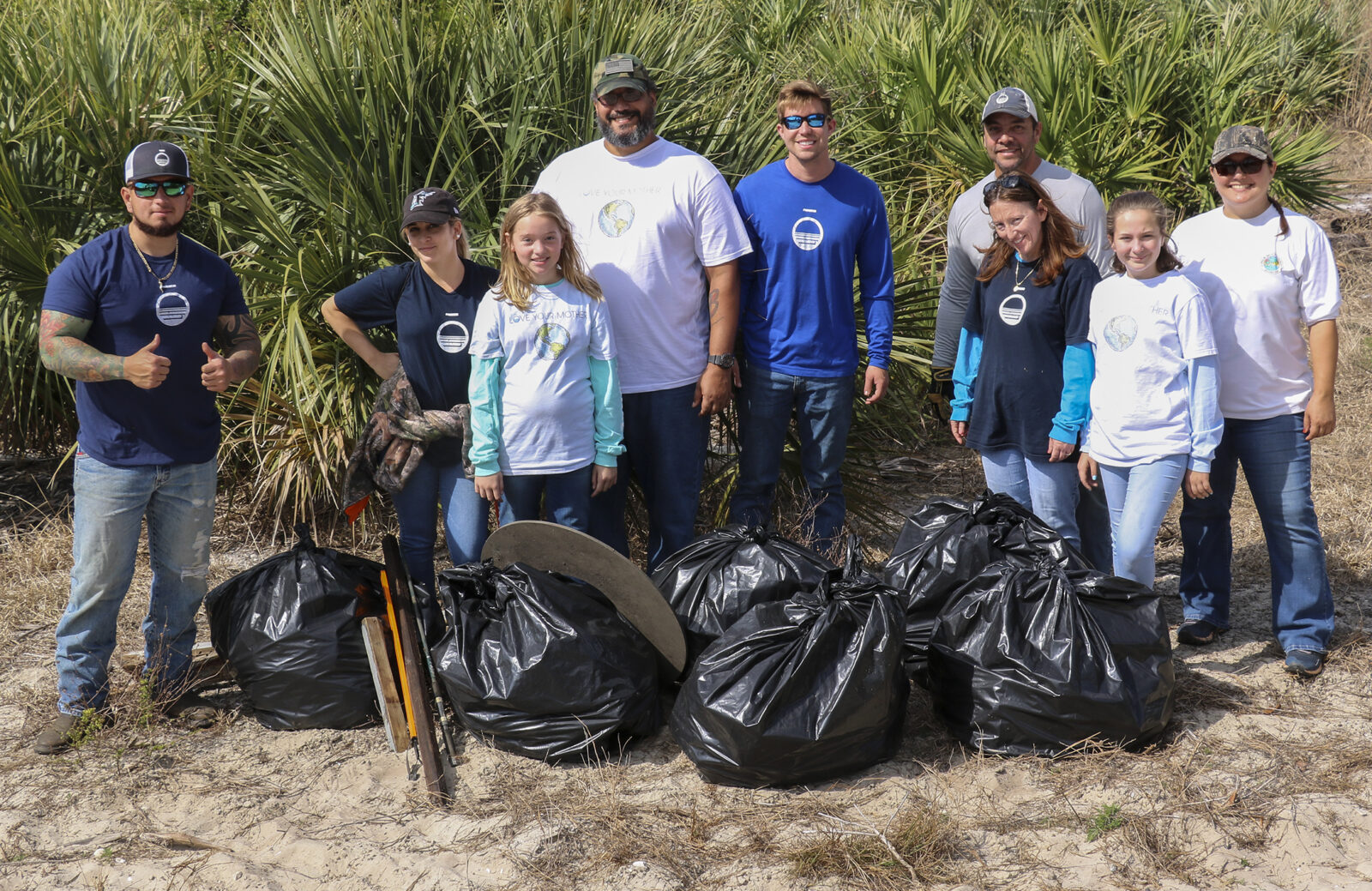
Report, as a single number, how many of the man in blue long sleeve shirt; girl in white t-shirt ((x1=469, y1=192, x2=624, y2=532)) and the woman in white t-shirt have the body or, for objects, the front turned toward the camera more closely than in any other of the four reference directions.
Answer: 3

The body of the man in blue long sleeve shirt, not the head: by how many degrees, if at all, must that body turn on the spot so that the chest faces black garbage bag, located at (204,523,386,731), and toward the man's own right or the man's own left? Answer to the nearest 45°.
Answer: approximately 45° to the man's own right

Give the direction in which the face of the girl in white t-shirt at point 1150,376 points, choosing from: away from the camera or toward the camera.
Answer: toward the camera

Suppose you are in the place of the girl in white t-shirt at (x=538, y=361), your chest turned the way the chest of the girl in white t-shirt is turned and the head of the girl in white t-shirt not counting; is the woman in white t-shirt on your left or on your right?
on your left

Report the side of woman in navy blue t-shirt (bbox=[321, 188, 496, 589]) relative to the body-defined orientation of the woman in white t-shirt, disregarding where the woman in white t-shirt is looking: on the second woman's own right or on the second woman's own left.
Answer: on the second woman's own right

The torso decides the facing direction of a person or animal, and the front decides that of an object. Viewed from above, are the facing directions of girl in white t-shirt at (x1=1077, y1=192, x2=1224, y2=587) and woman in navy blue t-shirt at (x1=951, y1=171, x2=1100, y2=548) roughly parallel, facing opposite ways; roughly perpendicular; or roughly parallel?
roughly parallel

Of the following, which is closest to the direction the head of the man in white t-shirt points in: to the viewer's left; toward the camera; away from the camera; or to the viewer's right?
toward the camera

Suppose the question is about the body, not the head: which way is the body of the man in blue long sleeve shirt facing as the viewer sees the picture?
toward the camera

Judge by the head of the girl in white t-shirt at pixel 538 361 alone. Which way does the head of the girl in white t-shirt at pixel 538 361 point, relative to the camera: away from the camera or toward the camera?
toward the camera

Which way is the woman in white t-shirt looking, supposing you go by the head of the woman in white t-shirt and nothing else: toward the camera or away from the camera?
toward the camera

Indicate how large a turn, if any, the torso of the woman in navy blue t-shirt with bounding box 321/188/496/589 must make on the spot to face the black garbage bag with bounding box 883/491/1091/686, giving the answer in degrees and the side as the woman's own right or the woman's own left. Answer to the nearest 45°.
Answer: approximately 45° to the woman's own left

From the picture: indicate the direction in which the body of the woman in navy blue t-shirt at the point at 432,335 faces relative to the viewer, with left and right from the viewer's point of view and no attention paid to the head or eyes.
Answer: facing the viewer and to the right of the viewer

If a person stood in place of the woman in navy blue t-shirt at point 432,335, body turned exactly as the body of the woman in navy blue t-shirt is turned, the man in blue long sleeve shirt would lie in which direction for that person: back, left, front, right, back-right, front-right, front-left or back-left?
front-left

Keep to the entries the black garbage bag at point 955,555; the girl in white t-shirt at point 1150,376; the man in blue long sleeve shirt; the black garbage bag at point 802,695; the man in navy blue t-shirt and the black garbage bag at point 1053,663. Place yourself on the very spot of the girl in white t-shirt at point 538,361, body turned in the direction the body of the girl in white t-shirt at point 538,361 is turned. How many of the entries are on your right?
1

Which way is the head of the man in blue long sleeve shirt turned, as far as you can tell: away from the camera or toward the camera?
toward the camera

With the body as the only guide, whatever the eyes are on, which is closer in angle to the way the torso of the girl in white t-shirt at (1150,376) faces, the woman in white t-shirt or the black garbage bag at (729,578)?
the black garbage bag

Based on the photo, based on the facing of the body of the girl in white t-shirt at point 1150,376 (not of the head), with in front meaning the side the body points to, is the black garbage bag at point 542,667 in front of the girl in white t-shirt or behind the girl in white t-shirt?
in front
